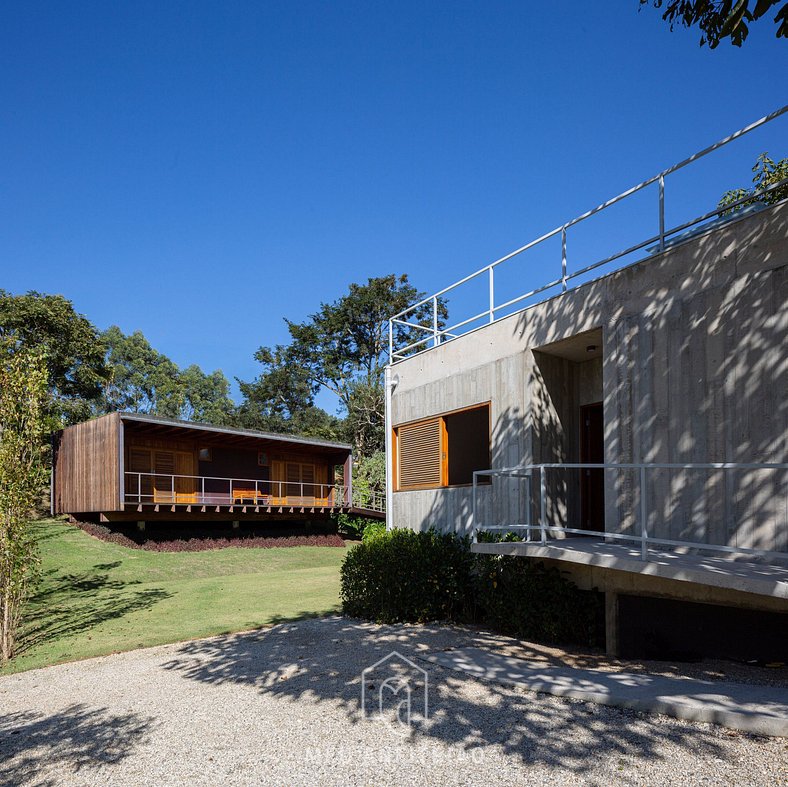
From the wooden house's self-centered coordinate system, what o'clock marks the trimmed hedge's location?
The trimmed hedge is roughly at 1 o'clock from the wooden house.

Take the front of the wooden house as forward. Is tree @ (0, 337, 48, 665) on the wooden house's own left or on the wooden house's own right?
on the wooden house's own right

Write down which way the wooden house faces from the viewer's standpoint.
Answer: facing the viewer and to the right of the viewer

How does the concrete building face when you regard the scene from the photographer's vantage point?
facing the viewer and to the left of the viewer

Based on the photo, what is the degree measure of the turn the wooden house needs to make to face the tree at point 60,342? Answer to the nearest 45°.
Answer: approximately 180°

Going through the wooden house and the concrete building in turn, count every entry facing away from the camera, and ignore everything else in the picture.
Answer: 0
